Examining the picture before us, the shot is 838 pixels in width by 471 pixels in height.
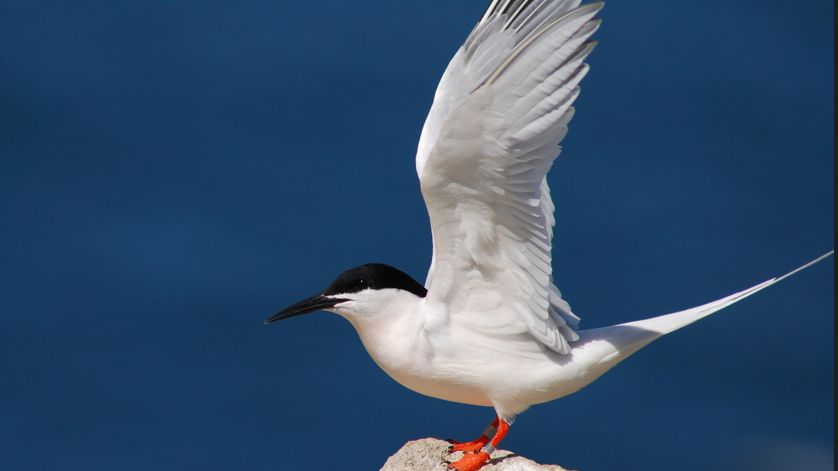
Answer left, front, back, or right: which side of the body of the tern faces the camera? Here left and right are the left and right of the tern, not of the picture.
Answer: left
